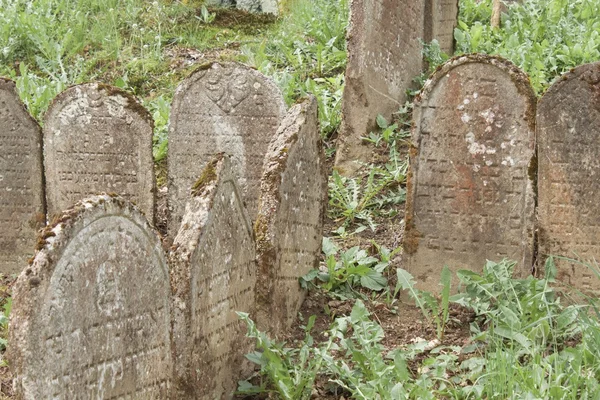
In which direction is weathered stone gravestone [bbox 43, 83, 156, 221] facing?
toward the camera

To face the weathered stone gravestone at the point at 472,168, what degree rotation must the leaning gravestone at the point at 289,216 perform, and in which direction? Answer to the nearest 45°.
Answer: approximately 45° to its left

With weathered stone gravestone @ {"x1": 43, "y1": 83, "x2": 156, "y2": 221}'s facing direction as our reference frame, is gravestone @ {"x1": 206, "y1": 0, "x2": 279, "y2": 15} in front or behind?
behind

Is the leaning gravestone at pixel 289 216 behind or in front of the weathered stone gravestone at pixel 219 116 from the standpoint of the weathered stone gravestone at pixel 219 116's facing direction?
in front

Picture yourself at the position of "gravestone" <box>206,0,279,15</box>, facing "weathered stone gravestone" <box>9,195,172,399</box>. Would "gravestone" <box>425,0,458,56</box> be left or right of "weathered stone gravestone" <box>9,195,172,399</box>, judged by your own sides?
left

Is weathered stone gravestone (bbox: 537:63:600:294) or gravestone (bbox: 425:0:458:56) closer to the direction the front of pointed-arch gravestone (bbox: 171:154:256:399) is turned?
the weathered stone gravestone

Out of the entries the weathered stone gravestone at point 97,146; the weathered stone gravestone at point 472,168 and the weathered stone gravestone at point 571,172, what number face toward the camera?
3

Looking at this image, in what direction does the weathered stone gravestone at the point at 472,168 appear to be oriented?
toward the camera

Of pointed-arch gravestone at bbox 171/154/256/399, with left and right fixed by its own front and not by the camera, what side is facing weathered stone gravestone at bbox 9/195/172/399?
right

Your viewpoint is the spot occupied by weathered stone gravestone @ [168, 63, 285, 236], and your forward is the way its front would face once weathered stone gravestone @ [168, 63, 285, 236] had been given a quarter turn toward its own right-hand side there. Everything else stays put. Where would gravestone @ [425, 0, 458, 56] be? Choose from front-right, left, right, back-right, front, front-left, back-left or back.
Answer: back-right

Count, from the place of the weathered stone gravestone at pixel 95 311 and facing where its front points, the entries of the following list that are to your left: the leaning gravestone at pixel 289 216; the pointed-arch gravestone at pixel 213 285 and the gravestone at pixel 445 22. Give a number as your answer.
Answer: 3

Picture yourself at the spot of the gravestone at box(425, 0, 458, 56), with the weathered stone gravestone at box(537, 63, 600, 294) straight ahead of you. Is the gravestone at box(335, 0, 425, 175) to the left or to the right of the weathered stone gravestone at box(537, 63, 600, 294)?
right

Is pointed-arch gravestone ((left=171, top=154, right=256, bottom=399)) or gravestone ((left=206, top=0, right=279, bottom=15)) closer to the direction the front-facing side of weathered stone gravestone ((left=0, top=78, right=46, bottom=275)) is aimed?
the pointed-arch gravestone

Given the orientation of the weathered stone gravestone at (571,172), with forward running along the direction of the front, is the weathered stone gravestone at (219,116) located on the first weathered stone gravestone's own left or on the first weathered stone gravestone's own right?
on the first weathered stone gravestone's own right

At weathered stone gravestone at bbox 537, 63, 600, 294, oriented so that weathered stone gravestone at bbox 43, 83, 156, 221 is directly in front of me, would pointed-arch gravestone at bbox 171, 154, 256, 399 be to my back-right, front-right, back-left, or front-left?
front-left
